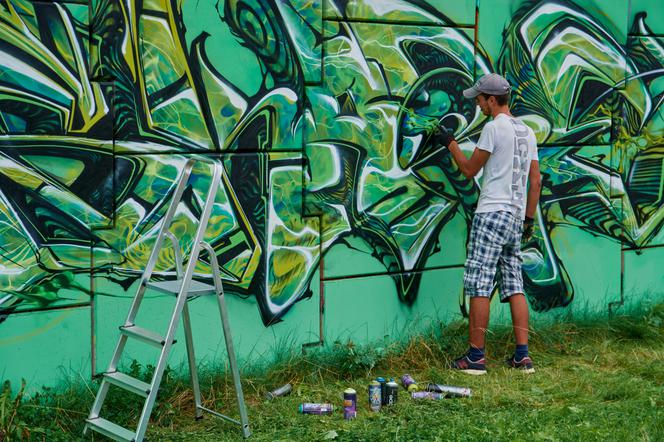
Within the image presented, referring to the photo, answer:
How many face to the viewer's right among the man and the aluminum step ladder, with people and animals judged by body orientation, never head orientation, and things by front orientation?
0

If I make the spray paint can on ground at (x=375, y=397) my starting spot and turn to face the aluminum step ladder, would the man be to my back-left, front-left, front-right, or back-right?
back-right

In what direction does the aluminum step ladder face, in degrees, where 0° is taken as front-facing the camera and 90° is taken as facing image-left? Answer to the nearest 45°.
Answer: approximately 45°

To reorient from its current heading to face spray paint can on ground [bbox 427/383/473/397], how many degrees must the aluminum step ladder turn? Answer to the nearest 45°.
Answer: approximately 135° to its left

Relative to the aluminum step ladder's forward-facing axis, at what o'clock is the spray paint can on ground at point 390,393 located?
The spray paint can on ground is roughly at 7 o'clock from the aluminum step ladder.

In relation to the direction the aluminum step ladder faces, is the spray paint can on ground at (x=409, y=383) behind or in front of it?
behind

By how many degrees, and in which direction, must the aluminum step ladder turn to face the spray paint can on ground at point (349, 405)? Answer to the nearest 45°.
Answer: approximately 135° to its left

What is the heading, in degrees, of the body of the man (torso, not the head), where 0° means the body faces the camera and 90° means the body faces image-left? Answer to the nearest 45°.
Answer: approximately 135°

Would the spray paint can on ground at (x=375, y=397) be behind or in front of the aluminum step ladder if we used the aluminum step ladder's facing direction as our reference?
behind

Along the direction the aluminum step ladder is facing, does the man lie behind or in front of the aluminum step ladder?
behind

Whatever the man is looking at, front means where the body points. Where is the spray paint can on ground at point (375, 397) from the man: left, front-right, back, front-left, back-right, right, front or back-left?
left

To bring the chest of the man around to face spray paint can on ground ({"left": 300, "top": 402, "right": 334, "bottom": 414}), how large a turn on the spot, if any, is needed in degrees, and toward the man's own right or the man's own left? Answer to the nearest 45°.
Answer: approximately 90° to the man's own left
